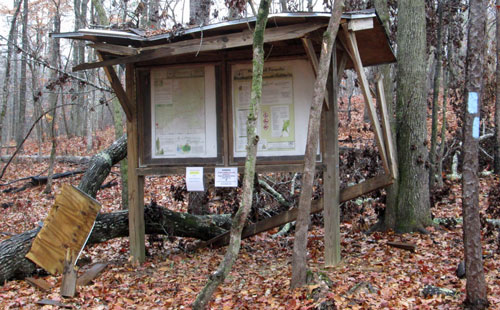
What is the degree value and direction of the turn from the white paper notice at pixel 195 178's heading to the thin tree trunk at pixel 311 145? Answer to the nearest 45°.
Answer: approximately 45° to its left

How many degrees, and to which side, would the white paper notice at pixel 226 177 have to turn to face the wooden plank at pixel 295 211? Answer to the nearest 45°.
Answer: approximately 135° to its left

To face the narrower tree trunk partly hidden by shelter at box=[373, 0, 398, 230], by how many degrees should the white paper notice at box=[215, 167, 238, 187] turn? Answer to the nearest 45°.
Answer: approximately 135° to its left

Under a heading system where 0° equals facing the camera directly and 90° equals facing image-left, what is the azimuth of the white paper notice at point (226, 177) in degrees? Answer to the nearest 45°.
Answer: approximately 0°

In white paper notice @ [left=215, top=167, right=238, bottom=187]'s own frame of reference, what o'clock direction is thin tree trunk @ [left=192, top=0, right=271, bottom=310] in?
The thin tree trunk is roughly at 12 o'clock from the white paper notice.

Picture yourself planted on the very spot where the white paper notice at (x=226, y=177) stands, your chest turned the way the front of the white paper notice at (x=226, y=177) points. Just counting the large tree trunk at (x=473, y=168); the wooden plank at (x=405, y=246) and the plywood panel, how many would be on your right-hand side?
1

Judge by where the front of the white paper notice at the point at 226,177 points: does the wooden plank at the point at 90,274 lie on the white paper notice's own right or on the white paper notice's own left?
on the white paper notice's own right

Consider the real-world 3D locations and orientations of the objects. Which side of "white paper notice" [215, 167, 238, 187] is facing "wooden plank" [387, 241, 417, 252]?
left

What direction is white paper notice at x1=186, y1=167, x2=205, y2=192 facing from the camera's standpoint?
toward the camera

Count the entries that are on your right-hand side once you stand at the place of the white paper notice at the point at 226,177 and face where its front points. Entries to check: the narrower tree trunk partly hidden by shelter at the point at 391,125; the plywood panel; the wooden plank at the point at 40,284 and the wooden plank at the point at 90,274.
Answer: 3

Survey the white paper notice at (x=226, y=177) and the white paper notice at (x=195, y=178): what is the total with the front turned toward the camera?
2

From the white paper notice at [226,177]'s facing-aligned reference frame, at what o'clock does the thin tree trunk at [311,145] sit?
The thin tree trunk is roughly at 11 o'clock from the white paper notice.
